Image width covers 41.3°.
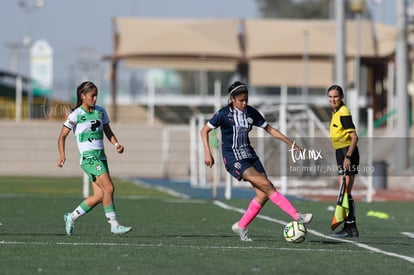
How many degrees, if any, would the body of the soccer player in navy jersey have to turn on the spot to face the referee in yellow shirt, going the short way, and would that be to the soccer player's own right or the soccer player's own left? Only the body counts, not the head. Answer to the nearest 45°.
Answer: approximately 90° to the soccer player's own left

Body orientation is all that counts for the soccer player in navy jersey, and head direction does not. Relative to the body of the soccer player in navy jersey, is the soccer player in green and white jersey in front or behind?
behind

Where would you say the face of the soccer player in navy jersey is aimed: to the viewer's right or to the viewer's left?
to the viewer's right

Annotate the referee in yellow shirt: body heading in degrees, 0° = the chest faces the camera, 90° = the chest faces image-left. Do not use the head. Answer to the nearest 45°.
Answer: approximately 45°

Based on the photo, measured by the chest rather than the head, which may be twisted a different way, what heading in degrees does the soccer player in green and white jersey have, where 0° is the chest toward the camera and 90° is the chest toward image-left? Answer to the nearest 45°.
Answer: approximately 315°

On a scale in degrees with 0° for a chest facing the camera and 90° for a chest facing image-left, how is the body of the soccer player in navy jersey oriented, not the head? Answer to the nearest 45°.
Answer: approximately 315°
